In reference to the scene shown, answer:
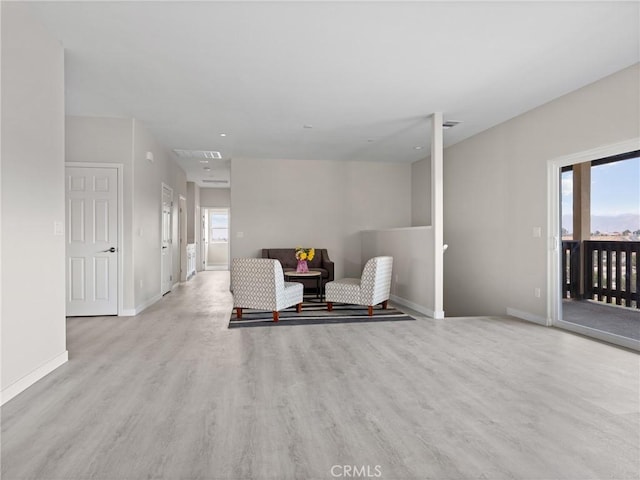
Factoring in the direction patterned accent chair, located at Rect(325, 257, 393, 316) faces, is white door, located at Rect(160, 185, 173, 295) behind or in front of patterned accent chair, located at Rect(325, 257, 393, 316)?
in front

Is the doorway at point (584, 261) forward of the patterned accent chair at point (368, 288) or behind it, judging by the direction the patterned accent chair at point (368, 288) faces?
behind

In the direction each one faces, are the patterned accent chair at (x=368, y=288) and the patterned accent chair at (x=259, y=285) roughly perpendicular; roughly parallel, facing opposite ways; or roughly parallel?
roughly perpendicular

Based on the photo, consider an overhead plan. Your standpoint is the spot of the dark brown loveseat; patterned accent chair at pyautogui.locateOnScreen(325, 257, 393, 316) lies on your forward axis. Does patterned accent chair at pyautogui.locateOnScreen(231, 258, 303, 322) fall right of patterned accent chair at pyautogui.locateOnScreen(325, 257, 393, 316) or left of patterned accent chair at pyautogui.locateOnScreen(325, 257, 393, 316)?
right
